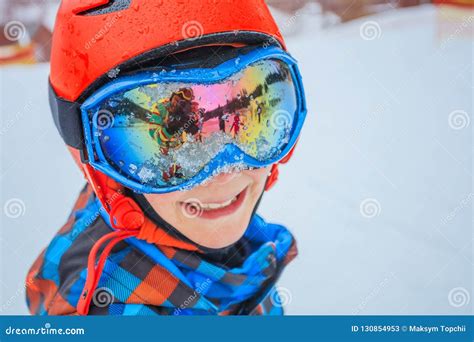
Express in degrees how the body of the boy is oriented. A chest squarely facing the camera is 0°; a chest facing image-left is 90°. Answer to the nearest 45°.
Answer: approximately 315°
